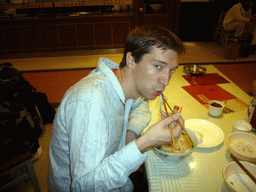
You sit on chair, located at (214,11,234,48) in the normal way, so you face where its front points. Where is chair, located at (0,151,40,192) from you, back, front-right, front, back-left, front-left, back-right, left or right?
right

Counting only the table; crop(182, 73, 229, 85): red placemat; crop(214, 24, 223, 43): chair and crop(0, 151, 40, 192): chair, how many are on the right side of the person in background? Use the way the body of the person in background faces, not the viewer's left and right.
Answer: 3

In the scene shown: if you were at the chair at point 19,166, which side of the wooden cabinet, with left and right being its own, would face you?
front

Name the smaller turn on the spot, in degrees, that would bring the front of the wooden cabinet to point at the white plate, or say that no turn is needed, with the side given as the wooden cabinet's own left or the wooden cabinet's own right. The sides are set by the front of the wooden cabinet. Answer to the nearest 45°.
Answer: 0° — it already faces it

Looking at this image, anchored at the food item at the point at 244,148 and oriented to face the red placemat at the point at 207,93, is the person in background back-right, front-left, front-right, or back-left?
front-right

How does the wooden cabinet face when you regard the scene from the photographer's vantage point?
facing the viewer
